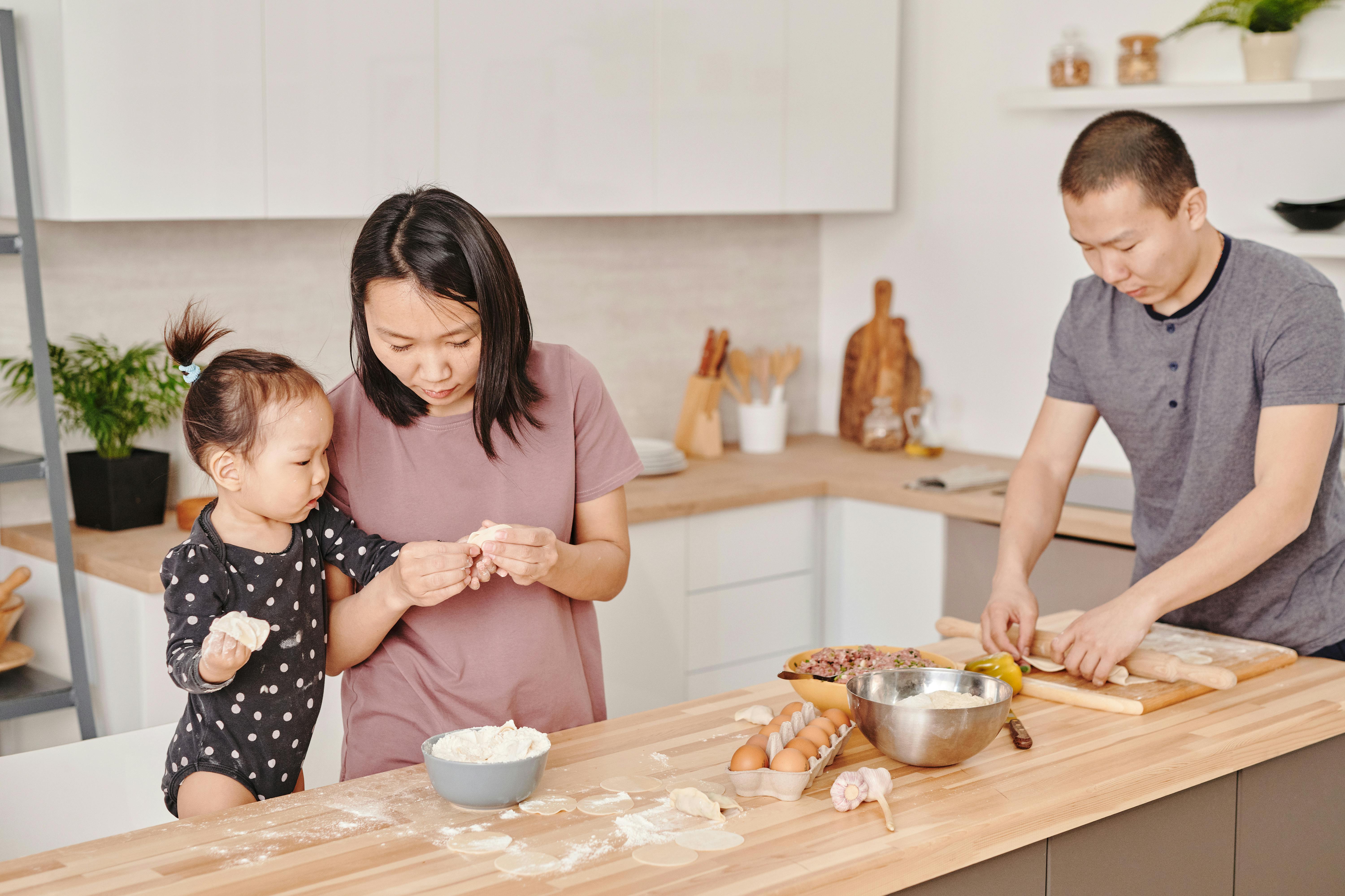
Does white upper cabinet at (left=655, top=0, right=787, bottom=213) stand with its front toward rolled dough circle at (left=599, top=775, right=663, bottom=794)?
yes

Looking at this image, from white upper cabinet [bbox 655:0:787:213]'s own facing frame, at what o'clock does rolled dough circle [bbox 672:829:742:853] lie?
The rolled dough circle is roughly at 12 o'clock from the white upper cabinet.

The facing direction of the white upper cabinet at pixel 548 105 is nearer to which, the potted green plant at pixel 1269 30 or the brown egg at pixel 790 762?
the brown egg

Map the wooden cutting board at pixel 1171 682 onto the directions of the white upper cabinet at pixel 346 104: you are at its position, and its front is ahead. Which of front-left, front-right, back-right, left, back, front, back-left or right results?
front-left

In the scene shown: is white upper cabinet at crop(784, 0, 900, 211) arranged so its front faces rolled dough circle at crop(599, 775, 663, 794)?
yes

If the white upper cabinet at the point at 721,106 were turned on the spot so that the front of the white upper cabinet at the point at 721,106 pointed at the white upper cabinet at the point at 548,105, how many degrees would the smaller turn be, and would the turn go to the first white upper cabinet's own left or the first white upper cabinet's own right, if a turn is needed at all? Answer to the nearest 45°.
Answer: approximately 45° to the first white upper cabinet's own right

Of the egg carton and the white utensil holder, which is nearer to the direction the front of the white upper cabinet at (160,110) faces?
the egg carton

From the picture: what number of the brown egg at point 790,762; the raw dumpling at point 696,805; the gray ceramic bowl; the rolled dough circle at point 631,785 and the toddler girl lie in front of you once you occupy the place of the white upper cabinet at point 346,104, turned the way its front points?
5
